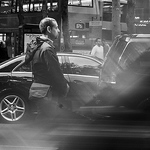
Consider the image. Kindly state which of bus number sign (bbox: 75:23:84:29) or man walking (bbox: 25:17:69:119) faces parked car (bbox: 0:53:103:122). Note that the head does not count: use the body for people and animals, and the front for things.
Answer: the bus number sign

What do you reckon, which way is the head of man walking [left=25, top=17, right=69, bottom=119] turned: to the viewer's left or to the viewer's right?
to the viewer's right

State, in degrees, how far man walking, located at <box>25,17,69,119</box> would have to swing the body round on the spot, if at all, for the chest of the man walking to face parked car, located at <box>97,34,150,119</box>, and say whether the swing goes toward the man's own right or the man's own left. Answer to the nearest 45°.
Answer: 0° — they already face it

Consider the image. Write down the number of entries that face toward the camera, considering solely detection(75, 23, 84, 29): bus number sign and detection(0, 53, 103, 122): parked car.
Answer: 1

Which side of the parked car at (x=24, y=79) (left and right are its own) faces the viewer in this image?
right

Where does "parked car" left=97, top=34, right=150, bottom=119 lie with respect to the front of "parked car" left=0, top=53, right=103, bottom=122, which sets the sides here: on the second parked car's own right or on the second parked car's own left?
on the second parked car's own right

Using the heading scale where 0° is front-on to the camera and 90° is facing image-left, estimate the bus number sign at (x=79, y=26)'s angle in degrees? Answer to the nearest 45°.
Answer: approximately 0°

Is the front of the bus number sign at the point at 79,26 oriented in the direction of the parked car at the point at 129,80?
yes

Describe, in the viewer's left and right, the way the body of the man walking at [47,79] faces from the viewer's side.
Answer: facing to the right of the viewer

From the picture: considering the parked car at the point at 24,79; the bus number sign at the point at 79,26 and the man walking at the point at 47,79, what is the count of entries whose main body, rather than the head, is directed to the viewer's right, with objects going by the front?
2
